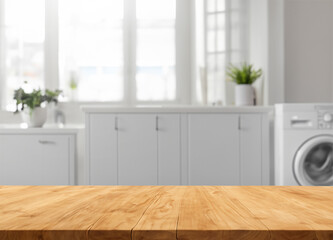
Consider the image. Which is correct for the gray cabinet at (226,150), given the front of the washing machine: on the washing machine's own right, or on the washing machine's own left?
on the washing machine's own right

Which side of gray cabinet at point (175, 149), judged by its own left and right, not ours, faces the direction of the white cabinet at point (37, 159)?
right

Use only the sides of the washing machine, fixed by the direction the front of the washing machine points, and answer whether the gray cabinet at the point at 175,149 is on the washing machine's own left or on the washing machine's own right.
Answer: on the washing machine's own right

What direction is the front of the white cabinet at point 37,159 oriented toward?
toward the camera

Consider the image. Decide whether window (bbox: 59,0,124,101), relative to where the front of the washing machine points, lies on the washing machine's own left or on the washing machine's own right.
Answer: on the washing machine's own right

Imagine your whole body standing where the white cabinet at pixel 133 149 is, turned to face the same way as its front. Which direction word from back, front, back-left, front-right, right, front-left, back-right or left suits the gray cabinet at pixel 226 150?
left

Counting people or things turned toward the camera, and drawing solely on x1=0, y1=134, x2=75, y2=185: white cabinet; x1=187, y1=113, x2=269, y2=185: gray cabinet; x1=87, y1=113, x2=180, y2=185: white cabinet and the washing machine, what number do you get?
4

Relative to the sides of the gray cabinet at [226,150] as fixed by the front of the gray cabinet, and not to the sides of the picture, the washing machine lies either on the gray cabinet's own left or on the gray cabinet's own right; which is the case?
on the gray cabinet's own left

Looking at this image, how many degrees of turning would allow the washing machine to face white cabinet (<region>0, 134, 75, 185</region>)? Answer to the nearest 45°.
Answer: approximately 90° to its right

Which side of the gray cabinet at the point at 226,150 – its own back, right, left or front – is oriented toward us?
front

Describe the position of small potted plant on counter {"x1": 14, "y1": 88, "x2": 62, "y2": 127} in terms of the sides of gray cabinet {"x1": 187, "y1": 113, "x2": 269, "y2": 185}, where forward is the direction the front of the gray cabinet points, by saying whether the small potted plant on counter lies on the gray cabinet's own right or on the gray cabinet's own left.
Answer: on the gray cabinet's own right

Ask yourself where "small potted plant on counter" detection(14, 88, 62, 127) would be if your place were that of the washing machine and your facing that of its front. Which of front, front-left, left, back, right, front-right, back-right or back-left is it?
right

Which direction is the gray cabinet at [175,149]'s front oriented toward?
toward the camera

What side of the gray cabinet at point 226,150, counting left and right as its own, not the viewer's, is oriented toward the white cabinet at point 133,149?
right
